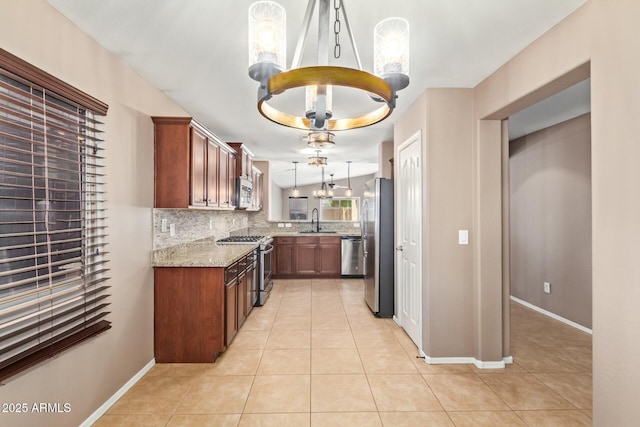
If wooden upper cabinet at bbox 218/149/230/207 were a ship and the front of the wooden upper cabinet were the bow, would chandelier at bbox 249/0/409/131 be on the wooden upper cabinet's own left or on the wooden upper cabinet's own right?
on the wooden upper cabinet's own right

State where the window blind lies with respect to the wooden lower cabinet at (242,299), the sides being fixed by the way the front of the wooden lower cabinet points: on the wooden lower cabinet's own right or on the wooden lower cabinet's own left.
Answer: on the wooden lower cabinet's own right

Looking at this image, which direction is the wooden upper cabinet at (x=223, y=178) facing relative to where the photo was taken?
to the viewer's right

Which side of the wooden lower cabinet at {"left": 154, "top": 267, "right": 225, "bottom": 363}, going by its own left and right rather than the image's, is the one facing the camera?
right

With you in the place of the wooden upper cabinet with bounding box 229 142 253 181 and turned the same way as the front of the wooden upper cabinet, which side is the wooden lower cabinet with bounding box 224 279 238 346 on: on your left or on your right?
on your right

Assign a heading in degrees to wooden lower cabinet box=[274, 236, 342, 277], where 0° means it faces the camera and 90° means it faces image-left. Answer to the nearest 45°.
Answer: approximately 0°

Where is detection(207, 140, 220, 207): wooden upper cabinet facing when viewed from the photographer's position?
facing to the right of the viewer

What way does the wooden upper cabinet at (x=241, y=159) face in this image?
to the viewer's right

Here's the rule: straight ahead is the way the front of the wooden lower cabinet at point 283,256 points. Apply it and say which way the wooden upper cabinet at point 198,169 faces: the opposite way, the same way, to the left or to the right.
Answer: to the left

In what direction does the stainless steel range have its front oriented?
to the viewer's right
